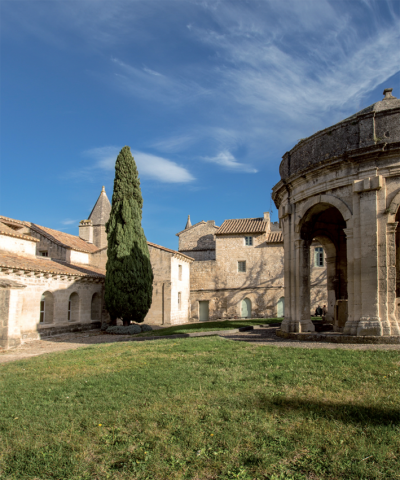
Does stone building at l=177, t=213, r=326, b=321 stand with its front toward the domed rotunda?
yes

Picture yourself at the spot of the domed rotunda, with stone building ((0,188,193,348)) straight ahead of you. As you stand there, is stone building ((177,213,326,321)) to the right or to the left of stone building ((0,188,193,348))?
right

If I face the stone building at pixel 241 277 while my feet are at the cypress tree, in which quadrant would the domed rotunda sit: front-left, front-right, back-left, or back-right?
front-right

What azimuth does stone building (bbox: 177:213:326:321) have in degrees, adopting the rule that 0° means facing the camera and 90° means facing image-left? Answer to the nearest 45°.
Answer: approximately 0°

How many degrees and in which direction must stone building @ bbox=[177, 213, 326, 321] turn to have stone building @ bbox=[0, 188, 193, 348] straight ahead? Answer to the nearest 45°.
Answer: approximately 45° to its right
